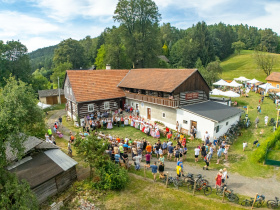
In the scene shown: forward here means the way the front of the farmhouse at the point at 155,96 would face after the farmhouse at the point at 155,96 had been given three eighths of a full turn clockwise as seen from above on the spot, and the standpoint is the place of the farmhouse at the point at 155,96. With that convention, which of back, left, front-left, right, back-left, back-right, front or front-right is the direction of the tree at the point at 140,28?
front

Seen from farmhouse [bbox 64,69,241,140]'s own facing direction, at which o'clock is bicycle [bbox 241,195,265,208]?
The bicycle is roughly at 10 o'clock from the farmhouse.

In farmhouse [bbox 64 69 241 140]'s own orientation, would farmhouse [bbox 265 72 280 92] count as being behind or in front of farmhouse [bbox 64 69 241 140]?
behind

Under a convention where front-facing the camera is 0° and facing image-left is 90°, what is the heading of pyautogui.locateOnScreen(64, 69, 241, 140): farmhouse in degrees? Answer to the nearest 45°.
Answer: approximately 45°

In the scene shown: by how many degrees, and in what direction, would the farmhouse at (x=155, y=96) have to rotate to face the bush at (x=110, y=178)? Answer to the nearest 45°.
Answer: approximately 45° to its left

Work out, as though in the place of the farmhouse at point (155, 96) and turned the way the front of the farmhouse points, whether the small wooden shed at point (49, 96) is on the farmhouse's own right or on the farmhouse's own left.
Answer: on the farmhouse's own right

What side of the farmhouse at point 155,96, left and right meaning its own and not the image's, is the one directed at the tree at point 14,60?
right

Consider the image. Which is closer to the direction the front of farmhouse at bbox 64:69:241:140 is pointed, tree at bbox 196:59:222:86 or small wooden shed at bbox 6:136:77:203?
the small wooden shed
